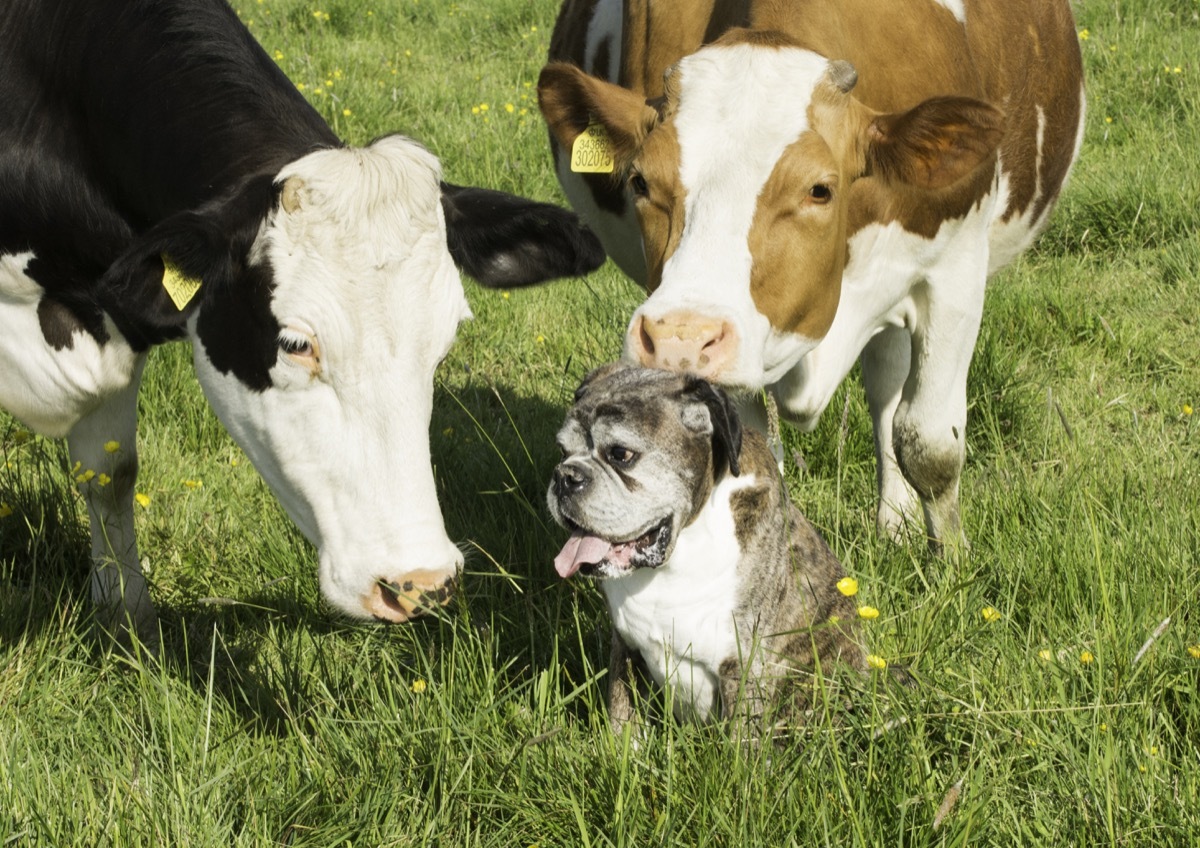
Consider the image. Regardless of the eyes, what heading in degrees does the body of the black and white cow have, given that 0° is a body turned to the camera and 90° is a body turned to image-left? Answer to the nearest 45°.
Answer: approximately 315°
